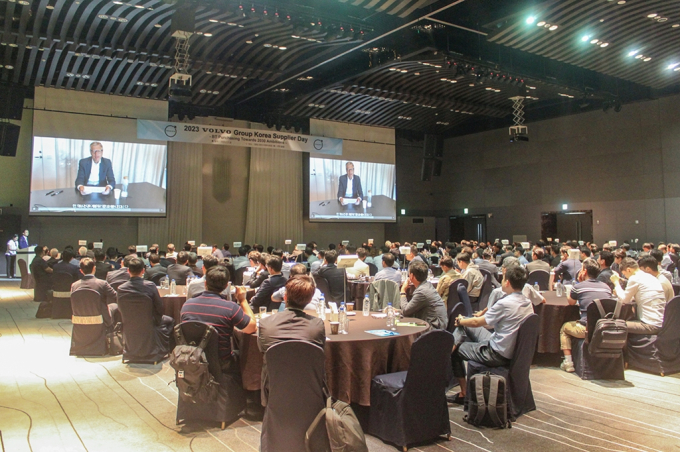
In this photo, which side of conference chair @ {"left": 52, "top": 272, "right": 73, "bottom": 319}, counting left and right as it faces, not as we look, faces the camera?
back

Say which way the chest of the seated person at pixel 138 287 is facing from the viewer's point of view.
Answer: away from the camera

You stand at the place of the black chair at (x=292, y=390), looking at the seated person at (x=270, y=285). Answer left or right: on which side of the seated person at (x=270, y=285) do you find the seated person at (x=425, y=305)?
right

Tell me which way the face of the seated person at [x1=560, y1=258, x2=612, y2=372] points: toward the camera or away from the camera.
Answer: away from the camera

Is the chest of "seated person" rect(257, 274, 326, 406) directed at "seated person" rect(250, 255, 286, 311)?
yes

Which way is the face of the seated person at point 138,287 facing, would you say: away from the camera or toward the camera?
away from the camera

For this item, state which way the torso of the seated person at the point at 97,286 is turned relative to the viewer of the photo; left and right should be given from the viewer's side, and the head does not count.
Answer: facing away from the viewer

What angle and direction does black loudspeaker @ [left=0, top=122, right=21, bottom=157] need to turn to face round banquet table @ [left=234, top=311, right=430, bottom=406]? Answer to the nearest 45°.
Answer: approximately 45° to its right

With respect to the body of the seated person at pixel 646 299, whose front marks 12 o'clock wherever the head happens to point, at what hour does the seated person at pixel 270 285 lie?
the seated person at pixel 270 285 is roughly at 11 o'clock from the seated person at pixel 646 299.

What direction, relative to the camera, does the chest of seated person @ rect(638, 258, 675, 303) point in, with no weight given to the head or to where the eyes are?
to the viewer's left

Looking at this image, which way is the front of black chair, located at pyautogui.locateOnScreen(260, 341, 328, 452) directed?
away from the camera

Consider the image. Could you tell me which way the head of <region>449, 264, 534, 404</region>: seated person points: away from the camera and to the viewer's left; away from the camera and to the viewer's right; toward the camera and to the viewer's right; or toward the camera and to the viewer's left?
away from the camera and to the viewer's left

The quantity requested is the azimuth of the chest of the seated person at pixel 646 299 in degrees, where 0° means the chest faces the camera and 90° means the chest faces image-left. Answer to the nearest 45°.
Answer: approximately 90°

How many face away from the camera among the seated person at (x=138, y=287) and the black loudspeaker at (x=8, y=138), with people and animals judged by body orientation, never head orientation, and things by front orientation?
1
